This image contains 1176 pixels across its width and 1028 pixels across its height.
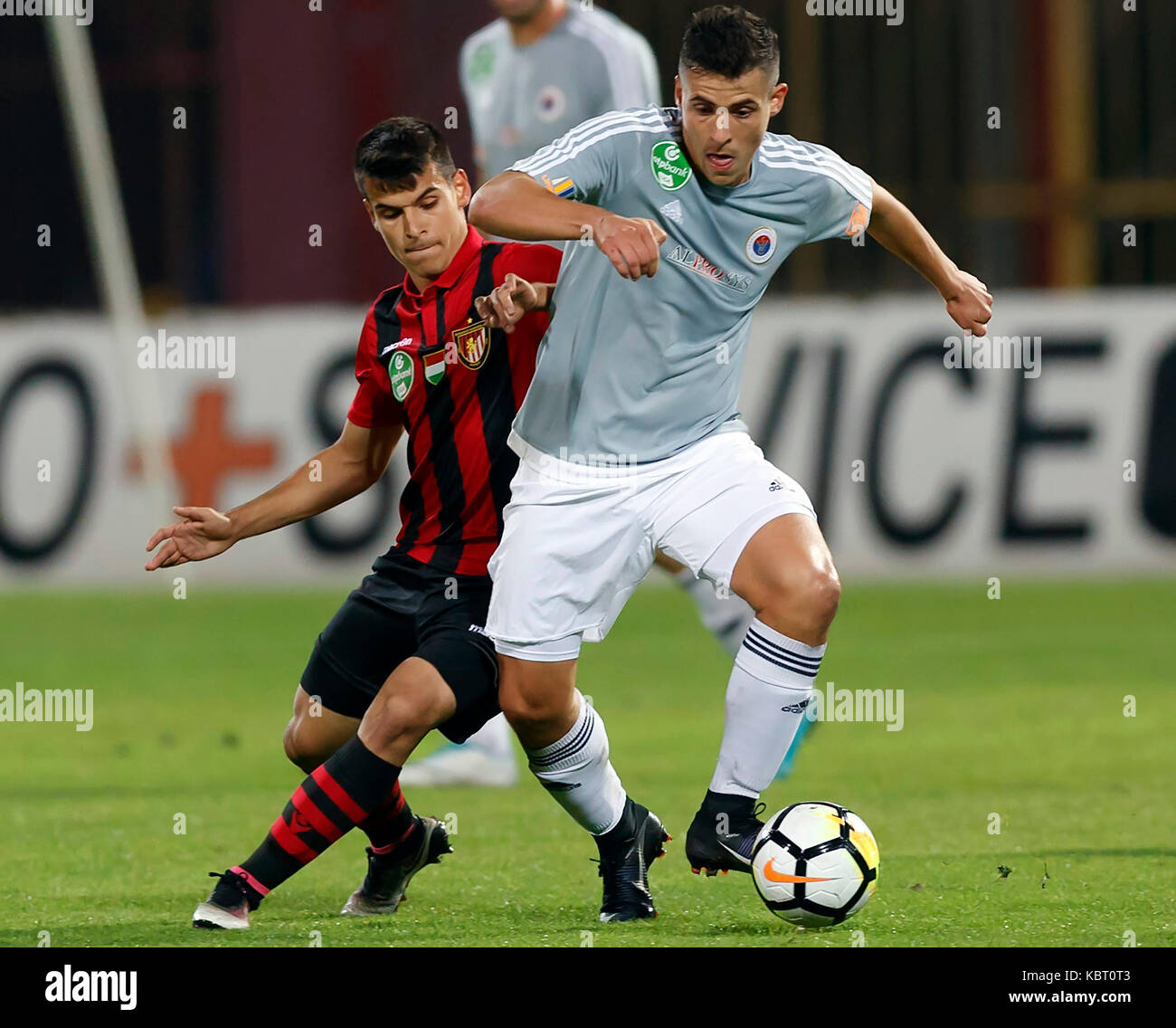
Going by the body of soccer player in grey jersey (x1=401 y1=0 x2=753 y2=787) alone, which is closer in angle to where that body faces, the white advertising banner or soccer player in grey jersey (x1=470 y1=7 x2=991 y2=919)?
the soccer player in grey jersey

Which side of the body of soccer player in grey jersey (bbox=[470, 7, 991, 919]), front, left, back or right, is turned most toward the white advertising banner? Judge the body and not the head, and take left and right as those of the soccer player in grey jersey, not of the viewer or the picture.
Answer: back

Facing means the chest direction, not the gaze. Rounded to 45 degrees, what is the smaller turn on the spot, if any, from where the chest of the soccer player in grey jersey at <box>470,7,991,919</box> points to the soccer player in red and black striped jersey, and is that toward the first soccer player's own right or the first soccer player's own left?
approximately 90° to the first soccer player's own right

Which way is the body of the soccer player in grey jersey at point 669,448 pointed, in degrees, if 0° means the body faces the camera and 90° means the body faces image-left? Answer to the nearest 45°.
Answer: approximately 0°

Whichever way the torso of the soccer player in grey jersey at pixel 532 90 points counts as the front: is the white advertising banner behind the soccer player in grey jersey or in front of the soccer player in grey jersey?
behind

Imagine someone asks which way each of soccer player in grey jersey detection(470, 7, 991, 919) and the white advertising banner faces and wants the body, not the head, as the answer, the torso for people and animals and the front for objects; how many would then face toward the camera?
2

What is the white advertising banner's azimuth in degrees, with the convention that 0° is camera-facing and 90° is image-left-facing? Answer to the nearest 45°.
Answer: approximately 0°

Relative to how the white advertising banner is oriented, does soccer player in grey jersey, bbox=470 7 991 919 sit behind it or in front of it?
in front
